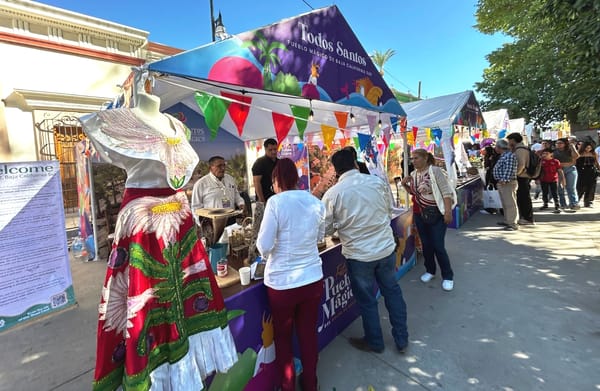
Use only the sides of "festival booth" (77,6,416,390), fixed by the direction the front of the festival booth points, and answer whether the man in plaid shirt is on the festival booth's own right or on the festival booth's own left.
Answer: on the festival booth's own left

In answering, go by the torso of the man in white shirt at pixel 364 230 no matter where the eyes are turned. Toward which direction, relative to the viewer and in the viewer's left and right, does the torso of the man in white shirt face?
facing away from the viewer and to the left of the viewer

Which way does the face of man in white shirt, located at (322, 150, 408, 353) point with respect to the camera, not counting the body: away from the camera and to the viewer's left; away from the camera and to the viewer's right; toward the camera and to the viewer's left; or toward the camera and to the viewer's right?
away from the camera and to the viewer's left

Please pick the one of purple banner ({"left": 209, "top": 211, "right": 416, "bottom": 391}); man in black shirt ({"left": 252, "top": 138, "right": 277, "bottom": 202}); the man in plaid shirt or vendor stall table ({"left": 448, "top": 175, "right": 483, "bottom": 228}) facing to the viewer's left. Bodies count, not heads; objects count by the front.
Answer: the man in plaid shirt

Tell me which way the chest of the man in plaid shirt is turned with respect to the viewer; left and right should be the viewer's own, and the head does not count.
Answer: facing to the left of the viewer

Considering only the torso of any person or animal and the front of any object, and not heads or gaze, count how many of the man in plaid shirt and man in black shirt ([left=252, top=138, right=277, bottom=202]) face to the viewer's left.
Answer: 1
